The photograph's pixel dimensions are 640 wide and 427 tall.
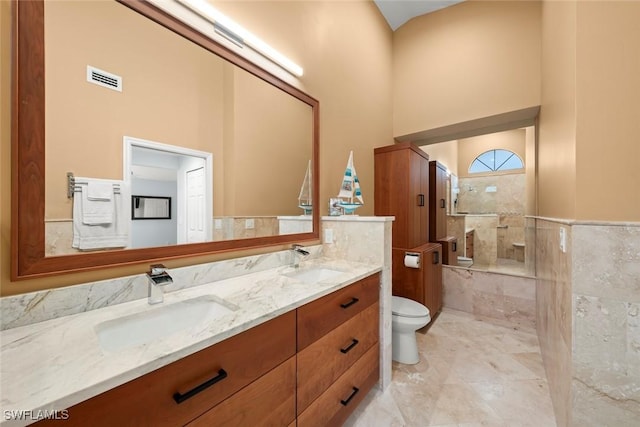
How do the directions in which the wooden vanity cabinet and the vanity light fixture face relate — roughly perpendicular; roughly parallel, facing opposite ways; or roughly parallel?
roughly parallel

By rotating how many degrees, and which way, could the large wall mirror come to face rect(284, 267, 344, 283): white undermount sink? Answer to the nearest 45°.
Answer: approximately 45° to its left

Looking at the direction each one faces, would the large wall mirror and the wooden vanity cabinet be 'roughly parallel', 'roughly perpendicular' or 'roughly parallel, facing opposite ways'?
roughly parallel

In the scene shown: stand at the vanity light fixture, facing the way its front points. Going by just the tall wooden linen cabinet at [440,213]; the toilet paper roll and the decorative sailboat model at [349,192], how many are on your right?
0

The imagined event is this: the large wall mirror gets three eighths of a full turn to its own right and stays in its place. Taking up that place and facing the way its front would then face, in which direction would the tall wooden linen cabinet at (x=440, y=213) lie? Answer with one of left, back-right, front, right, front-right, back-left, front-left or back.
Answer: back

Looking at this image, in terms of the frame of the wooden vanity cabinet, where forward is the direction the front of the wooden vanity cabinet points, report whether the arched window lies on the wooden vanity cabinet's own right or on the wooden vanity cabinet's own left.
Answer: on the wooden vanity cabinet's own left

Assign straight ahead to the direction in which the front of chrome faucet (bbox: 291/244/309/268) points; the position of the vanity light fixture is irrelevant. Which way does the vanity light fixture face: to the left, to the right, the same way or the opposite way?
the same way

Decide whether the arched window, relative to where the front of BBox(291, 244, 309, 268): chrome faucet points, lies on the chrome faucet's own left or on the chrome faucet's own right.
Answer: on the chrome faucet's own left

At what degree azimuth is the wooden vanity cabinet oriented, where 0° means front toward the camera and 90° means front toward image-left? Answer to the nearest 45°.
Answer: approximately 315°

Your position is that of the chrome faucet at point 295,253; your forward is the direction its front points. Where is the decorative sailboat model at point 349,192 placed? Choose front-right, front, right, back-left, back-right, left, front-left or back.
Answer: left

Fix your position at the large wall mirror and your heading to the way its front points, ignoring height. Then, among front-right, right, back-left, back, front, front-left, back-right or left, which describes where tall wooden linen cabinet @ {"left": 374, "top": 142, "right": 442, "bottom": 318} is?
front-left
